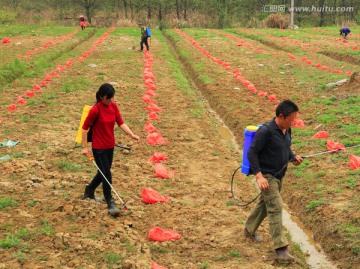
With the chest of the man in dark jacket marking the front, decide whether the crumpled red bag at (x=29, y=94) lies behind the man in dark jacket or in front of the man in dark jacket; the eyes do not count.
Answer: behind

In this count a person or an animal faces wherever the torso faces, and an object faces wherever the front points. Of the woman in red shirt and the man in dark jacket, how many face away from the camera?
0

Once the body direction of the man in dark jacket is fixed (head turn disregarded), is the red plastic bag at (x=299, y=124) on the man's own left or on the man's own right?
on the man's own left

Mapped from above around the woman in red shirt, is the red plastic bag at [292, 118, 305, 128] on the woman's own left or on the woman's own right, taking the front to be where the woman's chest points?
on the woman's own left

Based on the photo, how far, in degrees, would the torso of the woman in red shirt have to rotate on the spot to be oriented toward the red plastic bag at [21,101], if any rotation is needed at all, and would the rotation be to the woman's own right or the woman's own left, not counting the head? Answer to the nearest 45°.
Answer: approximately 135° to the woman's own left

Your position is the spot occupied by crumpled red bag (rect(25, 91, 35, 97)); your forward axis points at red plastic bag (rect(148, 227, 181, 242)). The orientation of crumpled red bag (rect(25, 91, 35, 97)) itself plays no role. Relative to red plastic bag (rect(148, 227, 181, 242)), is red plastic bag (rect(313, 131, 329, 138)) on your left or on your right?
left

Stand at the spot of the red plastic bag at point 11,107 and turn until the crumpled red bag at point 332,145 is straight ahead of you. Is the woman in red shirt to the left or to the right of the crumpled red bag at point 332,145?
right

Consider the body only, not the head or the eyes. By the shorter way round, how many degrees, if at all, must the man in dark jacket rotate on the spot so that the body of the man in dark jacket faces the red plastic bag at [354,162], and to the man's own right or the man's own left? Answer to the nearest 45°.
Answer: approximately 90° to the man's own left

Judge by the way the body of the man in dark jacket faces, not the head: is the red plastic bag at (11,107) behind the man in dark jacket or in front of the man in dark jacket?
behind

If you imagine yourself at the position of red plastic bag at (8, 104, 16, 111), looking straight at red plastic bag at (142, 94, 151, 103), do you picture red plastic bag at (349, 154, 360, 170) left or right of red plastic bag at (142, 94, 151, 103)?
right

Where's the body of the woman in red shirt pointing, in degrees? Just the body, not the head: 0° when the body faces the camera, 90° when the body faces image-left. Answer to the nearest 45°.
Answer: approximately 315°
